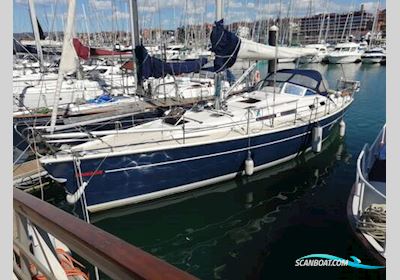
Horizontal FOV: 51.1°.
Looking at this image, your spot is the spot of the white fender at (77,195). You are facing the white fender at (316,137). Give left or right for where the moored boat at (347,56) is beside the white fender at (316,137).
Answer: left

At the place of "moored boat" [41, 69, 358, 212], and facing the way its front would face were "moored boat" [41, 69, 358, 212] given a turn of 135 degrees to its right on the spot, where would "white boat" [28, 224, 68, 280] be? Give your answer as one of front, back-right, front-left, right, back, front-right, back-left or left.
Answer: back

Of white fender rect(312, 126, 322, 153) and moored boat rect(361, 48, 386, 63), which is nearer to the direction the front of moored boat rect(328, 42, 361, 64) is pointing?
the white fender

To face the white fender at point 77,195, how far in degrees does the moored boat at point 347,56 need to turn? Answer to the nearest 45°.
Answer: approximately 45° to its left

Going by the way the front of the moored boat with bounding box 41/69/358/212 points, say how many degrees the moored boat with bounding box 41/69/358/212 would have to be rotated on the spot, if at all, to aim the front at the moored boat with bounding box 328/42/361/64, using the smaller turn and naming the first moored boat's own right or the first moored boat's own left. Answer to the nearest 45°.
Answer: approximately 180°

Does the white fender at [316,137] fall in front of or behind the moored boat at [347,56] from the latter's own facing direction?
in front

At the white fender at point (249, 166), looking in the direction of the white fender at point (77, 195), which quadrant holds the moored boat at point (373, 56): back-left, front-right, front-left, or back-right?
back-right

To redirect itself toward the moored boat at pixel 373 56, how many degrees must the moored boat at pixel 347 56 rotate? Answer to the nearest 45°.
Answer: approximately 135° to its left

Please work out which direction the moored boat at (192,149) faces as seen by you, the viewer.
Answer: facing the viewer and to the left of the viewer

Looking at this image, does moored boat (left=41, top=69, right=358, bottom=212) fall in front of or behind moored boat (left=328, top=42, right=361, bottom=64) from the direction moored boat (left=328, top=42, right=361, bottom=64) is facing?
in front
